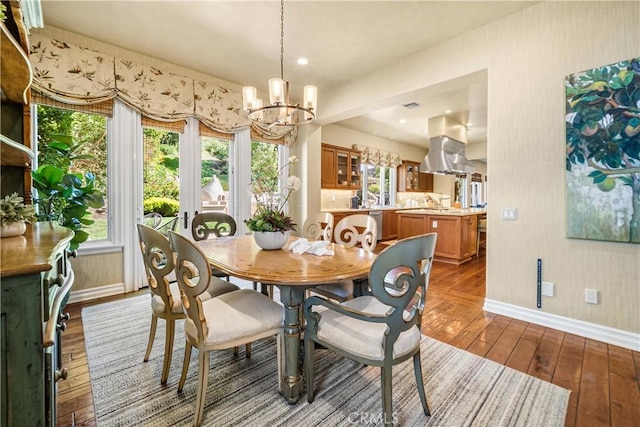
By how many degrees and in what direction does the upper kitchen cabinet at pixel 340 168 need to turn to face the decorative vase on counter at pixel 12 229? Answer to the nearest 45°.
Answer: approximately 45° to its right

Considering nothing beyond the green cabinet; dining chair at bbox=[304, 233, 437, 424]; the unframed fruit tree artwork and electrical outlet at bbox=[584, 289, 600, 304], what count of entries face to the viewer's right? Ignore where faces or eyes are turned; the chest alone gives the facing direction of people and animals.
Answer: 1

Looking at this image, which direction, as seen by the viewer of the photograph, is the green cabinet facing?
facing to the right of the viewer

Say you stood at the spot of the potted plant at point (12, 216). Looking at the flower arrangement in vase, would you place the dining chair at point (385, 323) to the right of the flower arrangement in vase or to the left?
right

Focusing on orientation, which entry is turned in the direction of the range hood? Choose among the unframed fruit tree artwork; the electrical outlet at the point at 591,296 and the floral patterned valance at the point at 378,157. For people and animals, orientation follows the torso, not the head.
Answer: the floral patterned valance

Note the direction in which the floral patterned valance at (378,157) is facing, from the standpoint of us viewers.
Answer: facing the viewer and to the right of the viewer

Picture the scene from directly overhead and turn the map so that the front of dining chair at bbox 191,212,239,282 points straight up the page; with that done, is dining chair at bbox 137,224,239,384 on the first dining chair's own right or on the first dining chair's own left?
on the first dining chair's own right

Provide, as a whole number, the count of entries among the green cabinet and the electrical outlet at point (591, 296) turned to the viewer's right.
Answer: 1

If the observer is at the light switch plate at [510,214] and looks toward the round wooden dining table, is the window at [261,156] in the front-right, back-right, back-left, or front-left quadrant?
front-right

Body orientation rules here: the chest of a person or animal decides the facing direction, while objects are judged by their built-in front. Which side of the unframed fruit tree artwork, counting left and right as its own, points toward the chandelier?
front

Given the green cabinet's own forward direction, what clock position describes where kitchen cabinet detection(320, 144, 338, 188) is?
The kitchen cabinet is roughly at 11 o'clock from the green cabinet.

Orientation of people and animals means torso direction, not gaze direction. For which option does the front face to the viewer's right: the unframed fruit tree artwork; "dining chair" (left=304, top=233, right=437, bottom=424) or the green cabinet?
the green cabinet

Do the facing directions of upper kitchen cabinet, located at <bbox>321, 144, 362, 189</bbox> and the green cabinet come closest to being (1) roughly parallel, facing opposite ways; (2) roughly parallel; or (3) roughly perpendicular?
roughly perpendicular

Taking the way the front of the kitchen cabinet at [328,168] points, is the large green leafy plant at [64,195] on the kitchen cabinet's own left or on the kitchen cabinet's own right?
on the kitchen cabinet's own right

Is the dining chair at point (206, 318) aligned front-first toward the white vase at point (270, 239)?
yes

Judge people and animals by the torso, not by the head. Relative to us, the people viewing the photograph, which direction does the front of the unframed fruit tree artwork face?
facing the viewer and to the left of the viewer

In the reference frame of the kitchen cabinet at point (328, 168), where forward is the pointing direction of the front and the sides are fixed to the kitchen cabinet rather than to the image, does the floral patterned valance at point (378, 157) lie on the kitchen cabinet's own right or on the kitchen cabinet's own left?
on the kitchen cabinet's own left

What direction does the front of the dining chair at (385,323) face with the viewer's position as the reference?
facing away from the viewer and to the left of the viewer

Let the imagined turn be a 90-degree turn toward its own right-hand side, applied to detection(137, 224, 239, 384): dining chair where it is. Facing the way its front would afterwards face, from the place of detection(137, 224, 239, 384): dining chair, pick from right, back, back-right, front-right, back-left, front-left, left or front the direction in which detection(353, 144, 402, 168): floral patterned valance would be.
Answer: left

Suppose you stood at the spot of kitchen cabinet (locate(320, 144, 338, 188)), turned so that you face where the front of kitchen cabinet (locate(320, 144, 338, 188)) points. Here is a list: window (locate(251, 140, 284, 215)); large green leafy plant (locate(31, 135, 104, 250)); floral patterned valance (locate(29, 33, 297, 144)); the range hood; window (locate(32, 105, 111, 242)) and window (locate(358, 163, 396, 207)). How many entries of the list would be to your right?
4
